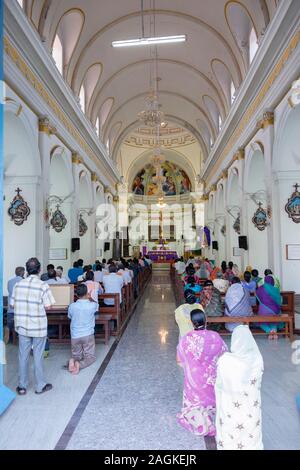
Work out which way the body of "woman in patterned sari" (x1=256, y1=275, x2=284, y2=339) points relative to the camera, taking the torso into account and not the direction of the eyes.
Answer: away from the camera

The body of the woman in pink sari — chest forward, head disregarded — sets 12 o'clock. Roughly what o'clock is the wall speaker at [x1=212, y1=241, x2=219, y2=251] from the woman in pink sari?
The wall speaker is roughly at 12 o'clock from the woman in pink sari.

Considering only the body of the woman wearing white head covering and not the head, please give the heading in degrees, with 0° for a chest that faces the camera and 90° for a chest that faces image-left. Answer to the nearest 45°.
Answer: approximately 180°

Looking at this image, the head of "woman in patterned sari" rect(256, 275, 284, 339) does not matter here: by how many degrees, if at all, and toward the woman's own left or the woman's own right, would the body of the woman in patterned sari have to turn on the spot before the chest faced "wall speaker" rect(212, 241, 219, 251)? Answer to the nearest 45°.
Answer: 0° — they already face it

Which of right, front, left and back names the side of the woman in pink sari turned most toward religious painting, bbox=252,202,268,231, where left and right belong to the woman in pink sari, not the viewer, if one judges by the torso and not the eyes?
front

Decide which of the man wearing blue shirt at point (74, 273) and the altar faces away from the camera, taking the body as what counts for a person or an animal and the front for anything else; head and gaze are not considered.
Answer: the man wearing blue shirt

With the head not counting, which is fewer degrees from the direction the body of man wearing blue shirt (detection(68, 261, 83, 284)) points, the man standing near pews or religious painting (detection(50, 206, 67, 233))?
the religious painting

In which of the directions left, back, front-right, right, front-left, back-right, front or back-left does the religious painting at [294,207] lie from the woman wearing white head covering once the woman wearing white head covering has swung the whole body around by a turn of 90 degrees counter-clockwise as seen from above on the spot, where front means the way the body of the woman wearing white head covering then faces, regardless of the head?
right

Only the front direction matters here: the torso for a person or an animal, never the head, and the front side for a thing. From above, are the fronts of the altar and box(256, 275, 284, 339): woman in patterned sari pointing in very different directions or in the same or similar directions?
very different directions

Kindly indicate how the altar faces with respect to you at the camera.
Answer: facing the viewer

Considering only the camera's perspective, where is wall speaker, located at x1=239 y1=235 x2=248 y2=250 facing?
facing the viewer and to the left of the viewer

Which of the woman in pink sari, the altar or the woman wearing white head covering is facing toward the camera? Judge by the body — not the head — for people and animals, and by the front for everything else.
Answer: the altar

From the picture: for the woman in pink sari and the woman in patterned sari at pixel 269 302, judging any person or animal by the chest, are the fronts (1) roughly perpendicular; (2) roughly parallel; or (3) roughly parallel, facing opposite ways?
roughly parallel

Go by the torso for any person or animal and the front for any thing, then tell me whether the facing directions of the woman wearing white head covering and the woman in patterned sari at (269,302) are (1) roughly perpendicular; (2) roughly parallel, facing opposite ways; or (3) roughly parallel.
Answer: roughly parallel

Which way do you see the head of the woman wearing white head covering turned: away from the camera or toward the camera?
away from the camera

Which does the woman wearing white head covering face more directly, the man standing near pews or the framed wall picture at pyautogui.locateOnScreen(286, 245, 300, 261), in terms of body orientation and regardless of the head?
the framed wall picture

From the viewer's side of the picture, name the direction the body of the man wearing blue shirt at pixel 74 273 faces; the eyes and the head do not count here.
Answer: away from the camera

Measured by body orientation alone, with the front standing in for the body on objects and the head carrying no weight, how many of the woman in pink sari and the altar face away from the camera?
1

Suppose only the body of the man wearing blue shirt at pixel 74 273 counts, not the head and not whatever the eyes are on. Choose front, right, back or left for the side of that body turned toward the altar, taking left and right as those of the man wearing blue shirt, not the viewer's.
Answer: front

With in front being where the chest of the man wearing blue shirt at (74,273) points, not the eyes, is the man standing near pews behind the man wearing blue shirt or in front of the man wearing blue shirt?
behind
